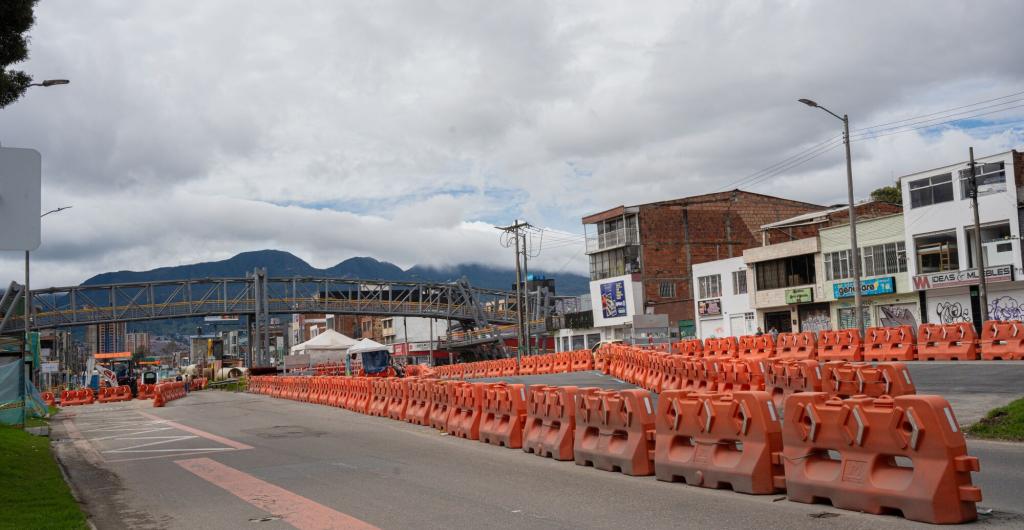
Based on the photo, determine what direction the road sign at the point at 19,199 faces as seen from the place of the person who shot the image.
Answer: facing away from the viewer

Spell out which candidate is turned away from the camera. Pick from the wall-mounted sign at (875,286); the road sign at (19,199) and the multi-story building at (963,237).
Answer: the road sign

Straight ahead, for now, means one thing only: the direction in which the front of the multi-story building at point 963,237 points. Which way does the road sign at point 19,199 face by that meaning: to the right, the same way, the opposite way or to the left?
to the right

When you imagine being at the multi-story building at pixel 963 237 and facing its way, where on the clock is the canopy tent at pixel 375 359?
The canopy tent is roughly at 1 o'clock from the multi-story building.

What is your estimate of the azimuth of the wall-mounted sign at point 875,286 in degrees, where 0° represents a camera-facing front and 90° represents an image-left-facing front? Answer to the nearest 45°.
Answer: approximately 45°

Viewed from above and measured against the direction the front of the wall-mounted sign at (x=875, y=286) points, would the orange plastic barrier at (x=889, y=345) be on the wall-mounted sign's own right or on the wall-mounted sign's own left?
on the wall-mounted sign's own left

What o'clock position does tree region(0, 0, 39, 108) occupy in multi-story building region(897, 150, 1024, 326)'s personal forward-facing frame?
The tree is roughly at 11 o'clock from the multi-story building.

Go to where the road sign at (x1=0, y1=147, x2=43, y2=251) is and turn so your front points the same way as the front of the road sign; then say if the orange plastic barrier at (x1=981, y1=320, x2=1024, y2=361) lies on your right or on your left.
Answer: on your right

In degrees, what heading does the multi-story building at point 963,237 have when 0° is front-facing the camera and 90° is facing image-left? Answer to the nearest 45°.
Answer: approximately 45°

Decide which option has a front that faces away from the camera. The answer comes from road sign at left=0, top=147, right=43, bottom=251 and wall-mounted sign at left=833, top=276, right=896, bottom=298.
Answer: the road sign
